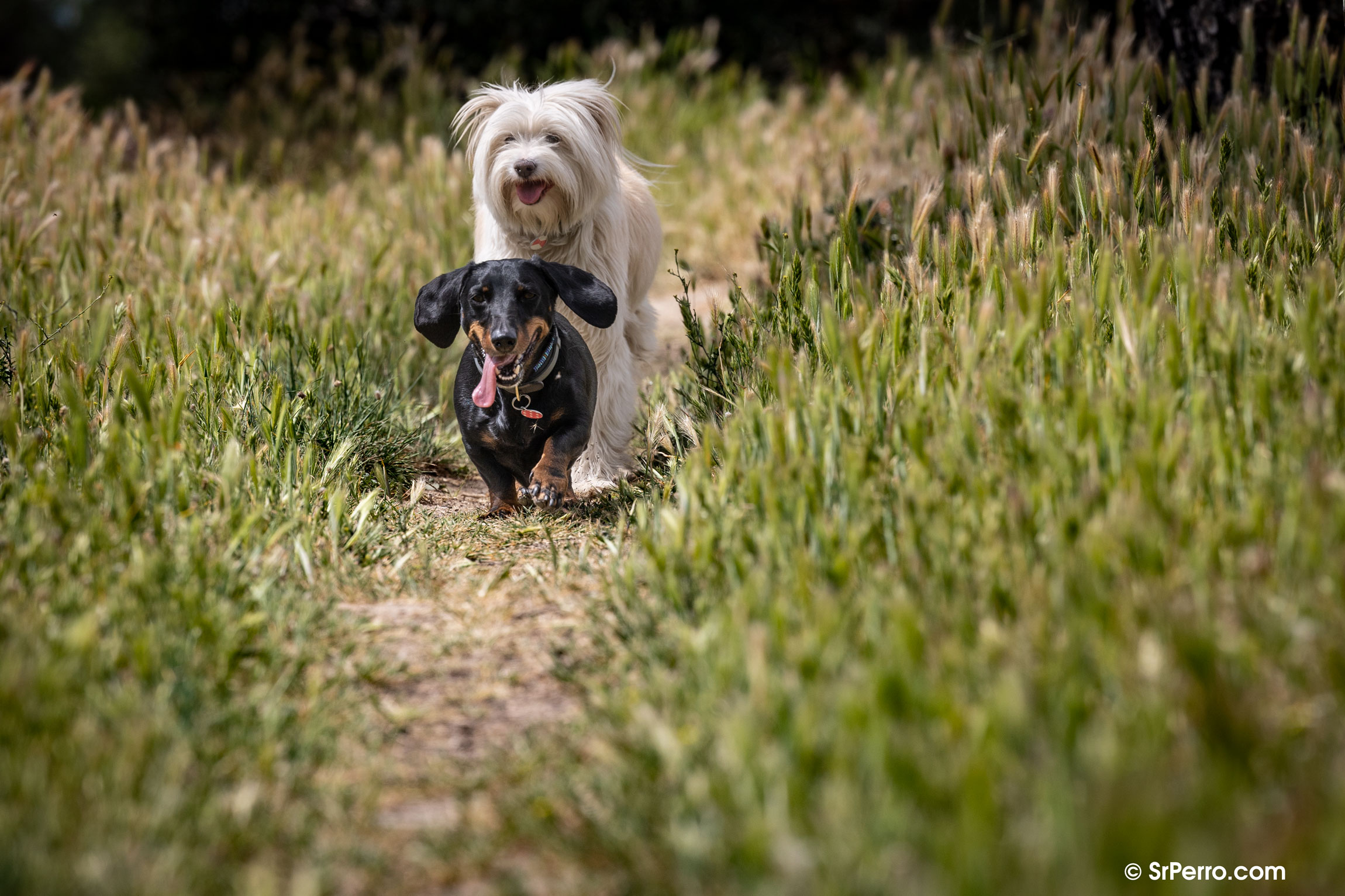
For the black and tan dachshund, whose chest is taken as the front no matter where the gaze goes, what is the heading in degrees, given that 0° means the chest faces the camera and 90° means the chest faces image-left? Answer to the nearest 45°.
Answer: approximately 0°

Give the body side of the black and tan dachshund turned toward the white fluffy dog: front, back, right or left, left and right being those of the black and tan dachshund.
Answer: back
